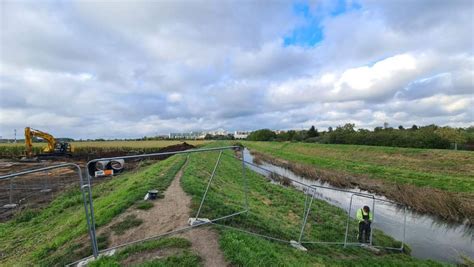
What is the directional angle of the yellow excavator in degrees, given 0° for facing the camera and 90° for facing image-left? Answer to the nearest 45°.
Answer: approximately 90°

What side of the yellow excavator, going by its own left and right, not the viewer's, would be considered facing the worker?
left
